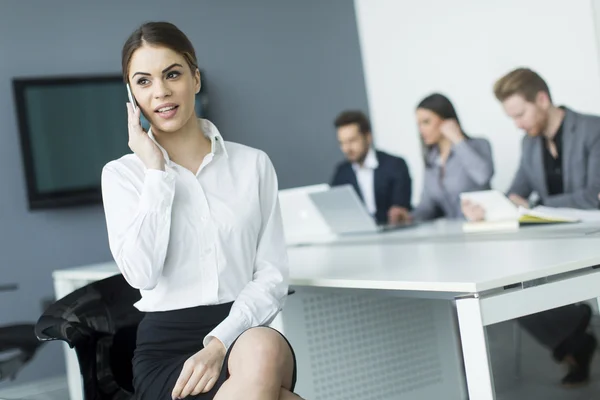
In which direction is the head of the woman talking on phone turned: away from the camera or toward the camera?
toward the camera

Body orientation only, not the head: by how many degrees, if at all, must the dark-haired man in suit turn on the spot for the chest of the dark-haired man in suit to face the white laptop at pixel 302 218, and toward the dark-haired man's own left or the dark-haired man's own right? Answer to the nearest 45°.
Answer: approximately 45° to the dark-haired man's own left

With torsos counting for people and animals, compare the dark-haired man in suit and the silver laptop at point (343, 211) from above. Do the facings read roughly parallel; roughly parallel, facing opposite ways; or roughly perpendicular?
roughly parallel, facing opposite ways

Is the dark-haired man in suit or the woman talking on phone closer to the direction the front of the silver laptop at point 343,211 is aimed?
the dark-haired man in suit

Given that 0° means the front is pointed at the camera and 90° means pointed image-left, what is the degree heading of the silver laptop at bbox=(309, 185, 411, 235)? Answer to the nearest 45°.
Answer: approximately 225°

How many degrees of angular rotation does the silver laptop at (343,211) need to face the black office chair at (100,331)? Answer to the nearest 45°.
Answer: approximately 180°

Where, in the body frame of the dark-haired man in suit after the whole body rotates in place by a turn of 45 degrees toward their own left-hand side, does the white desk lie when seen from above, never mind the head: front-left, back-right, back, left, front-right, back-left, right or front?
front

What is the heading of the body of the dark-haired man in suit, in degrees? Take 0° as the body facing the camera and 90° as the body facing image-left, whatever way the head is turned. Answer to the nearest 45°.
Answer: approximately 45°

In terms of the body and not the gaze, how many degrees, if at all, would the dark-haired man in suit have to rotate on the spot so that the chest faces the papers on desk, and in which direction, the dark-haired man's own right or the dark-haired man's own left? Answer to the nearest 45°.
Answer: approximately 45° to the dark-haired man's own left

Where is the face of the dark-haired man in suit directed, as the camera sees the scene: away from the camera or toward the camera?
toward the camera
